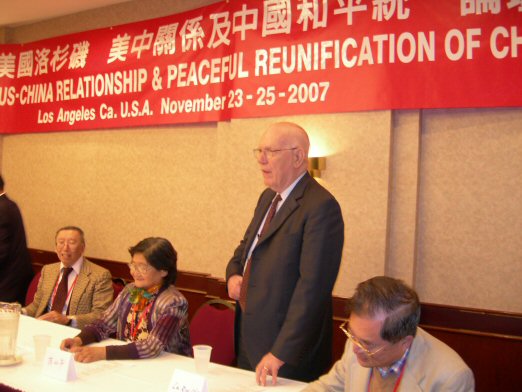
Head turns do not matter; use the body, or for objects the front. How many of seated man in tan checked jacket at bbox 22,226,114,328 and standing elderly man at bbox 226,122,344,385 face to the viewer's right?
0

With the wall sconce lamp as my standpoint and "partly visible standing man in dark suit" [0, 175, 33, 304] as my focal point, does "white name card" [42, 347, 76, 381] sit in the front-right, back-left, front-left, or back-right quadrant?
front-left

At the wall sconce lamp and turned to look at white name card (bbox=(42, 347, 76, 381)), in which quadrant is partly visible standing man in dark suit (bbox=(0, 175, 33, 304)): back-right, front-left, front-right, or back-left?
front-right

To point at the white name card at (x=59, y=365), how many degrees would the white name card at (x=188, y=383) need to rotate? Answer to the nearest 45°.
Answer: approximately 90° to its right

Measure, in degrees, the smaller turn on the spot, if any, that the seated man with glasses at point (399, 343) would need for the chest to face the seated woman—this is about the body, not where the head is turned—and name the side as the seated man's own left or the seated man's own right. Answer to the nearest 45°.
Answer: approximately 90° to the seated man's own right

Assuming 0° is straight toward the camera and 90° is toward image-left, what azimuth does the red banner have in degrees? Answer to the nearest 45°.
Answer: approximately 45°

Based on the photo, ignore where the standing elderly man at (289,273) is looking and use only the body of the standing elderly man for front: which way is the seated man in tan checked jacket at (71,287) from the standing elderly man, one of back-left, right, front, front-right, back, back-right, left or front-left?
right

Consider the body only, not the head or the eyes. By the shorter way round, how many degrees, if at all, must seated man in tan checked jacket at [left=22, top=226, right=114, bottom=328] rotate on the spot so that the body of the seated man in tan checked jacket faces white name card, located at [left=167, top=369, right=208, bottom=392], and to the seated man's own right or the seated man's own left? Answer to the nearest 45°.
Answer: approximately 45° to the seated man's own left

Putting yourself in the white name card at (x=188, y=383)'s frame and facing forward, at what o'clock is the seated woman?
The seated woman is roughly at 4 o'clock from the white name card.

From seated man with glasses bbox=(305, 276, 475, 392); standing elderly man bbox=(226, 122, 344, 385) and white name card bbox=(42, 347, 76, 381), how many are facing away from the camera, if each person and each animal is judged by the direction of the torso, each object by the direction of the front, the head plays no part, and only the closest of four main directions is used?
0

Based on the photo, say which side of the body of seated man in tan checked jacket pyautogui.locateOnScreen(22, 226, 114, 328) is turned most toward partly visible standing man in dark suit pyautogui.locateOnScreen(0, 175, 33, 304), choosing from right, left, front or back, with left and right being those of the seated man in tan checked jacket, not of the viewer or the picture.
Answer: right

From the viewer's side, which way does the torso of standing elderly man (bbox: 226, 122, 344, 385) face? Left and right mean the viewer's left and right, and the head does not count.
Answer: facing the viewer and to the left of the viewer

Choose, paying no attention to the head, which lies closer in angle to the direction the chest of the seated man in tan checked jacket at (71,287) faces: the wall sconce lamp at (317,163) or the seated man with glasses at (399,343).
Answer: the seated man with glasses
